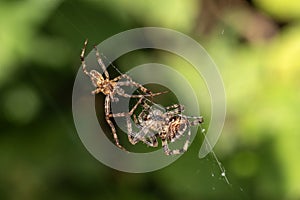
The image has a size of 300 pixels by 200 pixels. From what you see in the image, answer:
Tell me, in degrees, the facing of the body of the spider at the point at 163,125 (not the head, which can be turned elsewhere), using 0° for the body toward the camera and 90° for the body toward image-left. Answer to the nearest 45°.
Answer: approximately 90°
